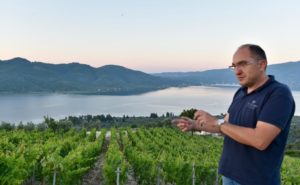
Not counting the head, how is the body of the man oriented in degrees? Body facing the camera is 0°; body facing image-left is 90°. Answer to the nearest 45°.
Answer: approximately 45°
